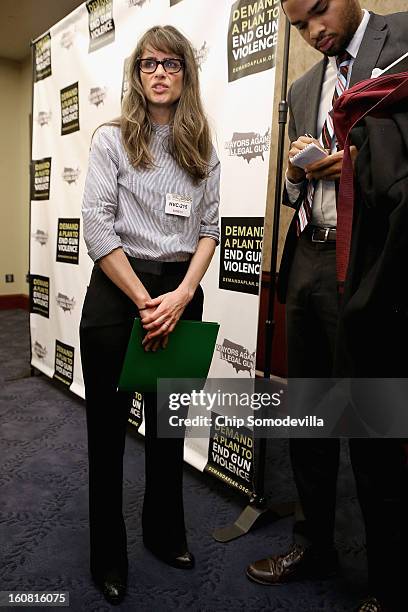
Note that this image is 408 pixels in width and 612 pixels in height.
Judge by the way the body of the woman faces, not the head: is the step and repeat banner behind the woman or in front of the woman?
behind

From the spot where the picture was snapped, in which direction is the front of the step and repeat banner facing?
facing the viewer and to the left of the viewer

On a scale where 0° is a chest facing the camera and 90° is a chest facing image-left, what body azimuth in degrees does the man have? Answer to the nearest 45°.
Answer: approximately 45°

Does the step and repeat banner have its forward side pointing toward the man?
no

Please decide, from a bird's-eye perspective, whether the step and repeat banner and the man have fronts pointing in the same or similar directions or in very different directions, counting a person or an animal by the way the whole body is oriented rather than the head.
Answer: same or similar directions

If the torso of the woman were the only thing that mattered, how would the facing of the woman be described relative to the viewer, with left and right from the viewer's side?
facing the viewer

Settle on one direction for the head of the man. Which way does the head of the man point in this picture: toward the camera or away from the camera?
toward the camera
